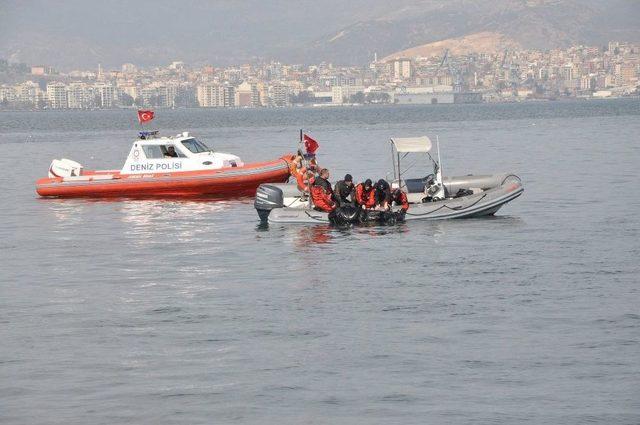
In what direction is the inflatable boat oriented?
to the viewer's right

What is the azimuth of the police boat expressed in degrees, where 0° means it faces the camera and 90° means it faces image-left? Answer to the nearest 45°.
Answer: approximately 270°

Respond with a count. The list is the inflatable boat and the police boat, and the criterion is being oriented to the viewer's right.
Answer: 2

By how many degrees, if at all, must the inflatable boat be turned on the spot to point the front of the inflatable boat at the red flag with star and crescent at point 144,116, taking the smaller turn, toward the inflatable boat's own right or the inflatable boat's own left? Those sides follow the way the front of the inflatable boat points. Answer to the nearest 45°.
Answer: approximately 135° to the inflatable boat's own left

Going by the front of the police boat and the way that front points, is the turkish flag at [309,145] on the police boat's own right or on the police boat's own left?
on the police boat's own right

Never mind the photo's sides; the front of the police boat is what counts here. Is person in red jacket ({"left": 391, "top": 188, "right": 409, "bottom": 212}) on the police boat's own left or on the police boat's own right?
on the police boat's own right
